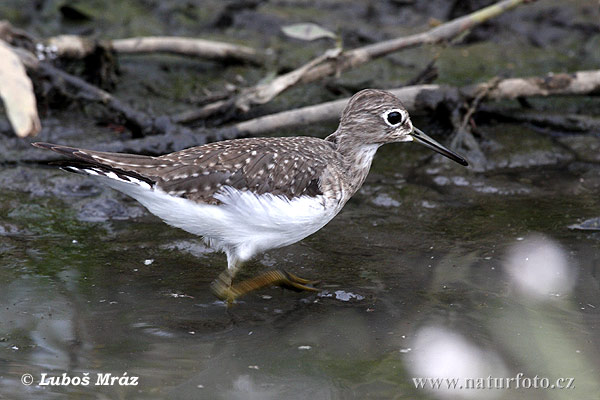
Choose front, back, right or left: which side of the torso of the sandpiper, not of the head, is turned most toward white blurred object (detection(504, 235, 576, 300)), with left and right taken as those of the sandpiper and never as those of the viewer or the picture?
front

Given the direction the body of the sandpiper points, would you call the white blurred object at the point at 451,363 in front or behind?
in front

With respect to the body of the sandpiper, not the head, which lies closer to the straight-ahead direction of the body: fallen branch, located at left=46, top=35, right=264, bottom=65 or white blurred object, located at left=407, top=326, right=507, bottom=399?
the white blurred object

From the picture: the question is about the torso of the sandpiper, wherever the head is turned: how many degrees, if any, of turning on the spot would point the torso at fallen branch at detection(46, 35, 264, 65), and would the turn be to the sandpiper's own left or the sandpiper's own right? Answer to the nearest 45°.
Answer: approximately 90° to the sandpiper's own left

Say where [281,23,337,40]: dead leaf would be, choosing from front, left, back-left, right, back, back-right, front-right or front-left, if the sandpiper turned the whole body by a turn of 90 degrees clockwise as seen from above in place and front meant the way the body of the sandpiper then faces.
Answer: back

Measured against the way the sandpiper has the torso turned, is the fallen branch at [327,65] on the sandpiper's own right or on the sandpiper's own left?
on the sandpiper's own left

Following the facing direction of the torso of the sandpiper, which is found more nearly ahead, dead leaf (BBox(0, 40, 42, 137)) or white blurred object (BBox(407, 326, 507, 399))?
the white blurred object

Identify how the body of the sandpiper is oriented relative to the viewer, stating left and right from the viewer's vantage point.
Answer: facing to the right of the viewer
